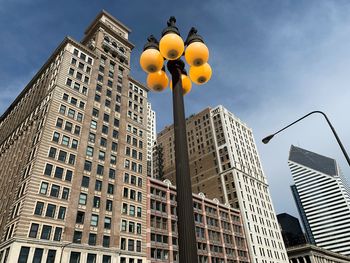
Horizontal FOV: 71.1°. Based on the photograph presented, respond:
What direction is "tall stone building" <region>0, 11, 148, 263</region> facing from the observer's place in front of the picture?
facing the viewer and to the right of the viewer

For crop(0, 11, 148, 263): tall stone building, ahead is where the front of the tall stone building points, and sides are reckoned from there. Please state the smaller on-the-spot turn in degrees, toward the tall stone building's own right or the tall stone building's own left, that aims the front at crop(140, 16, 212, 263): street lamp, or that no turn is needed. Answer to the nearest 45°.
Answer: approximately 45° to the tall stone building's own right
